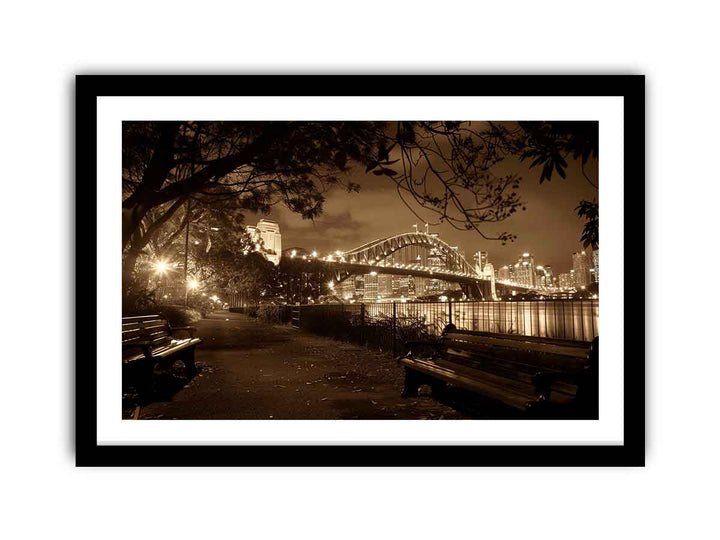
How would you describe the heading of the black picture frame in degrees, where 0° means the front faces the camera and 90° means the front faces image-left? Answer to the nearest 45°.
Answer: approximately 0°
